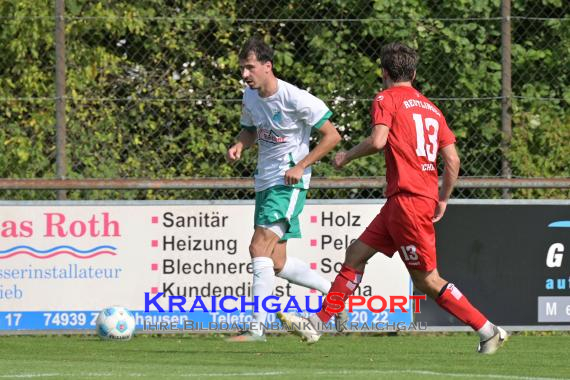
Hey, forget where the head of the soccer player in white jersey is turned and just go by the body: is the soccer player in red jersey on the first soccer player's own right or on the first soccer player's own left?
on the first soccer player's own left

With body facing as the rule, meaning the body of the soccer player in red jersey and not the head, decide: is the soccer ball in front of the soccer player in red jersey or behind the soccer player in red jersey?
in front

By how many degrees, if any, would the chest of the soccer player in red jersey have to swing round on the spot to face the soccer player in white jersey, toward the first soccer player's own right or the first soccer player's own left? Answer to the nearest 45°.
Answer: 0° — they already face them

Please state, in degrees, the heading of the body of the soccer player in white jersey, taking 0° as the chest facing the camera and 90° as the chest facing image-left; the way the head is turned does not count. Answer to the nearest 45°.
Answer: approximately 45°

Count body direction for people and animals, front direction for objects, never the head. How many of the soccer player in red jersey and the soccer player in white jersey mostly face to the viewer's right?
0

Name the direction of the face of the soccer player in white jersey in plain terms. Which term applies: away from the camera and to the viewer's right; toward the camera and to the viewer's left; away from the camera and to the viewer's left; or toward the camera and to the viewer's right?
toward the camera and to the viewer's left

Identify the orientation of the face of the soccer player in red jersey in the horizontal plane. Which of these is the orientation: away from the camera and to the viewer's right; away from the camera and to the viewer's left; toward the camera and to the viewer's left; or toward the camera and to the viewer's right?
away from the camera and to the viewer's left

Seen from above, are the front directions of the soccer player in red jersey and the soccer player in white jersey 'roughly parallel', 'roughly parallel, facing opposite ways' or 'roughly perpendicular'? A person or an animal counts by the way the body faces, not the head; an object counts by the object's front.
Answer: roughly perpendicular

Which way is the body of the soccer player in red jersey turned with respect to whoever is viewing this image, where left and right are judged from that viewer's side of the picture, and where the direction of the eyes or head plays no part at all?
facing away from the viewer and to the left of the viewer
